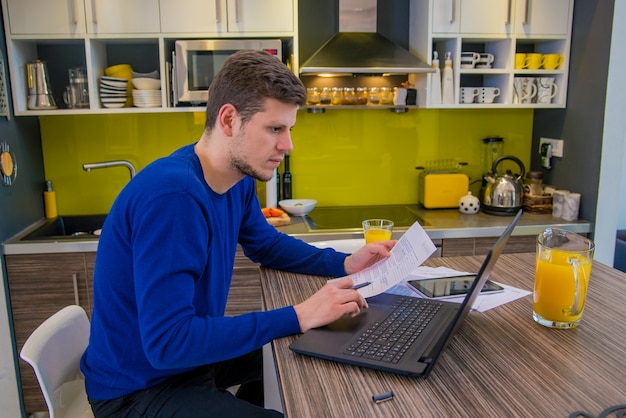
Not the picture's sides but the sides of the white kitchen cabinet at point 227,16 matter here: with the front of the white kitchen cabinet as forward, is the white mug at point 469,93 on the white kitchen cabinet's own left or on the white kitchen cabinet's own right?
on the white kitchen cabinet's own left

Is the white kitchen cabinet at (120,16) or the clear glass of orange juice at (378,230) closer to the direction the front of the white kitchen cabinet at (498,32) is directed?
the clear glass of orange juice

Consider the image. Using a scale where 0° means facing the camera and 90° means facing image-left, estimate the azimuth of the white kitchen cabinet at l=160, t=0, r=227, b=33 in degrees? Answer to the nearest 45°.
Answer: approximately 0°

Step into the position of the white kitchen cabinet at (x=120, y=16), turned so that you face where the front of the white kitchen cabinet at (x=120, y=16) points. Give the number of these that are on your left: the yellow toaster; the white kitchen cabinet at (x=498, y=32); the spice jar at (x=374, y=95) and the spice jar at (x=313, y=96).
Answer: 4

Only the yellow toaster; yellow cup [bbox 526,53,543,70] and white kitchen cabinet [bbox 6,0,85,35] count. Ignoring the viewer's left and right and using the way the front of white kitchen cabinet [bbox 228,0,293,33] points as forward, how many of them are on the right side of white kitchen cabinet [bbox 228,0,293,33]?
1

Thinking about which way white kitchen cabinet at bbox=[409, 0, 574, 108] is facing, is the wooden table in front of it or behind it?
in front

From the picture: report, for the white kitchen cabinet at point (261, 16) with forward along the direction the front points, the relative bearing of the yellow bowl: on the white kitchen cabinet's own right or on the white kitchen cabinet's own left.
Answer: on the white kitchen cabinet's own right

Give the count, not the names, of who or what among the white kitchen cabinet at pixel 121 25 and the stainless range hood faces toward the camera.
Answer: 2

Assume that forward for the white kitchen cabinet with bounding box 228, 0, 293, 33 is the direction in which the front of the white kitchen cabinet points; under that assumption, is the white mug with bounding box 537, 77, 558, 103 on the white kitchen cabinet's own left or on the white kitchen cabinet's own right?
on the white kitchen cabinet's own left

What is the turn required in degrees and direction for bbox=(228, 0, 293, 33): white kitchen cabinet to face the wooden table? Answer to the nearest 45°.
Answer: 0° — it already faces it

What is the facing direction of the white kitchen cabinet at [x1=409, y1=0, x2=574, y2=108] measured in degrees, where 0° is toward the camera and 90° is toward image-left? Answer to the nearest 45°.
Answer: approximately 0°

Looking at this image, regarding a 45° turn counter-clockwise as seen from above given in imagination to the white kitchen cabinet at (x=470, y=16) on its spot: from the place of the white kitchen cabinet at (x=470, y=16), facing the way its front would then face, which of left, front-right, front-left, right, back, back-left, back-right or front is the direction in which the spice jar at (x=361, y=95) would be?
back-right
